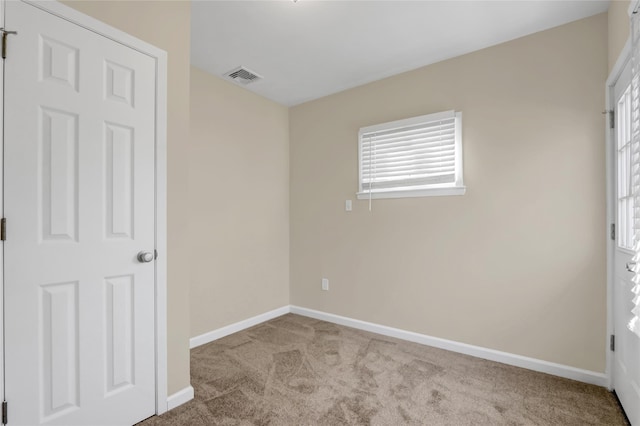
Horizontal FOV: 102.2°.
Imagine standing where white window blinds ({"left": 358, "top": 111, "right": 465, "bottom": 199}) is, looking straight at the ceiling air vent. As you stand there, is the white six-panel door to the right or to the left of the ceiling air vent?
left

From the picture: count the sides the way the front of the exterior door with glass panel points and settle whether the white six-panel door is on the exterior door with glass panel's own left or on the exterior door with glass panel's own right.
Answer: on the exterior door with glass panel's own left

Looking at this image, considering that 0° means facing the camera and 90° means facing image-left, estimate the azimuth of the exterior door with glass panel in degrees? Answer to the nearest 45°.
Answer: approximately 90°
